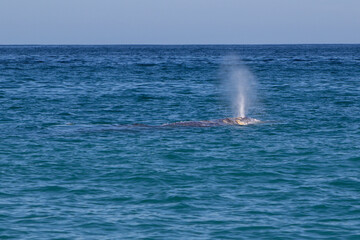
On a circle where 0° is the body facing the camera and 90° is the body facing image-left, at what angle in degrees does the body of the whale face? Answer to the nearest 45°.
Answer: approximately 270°
